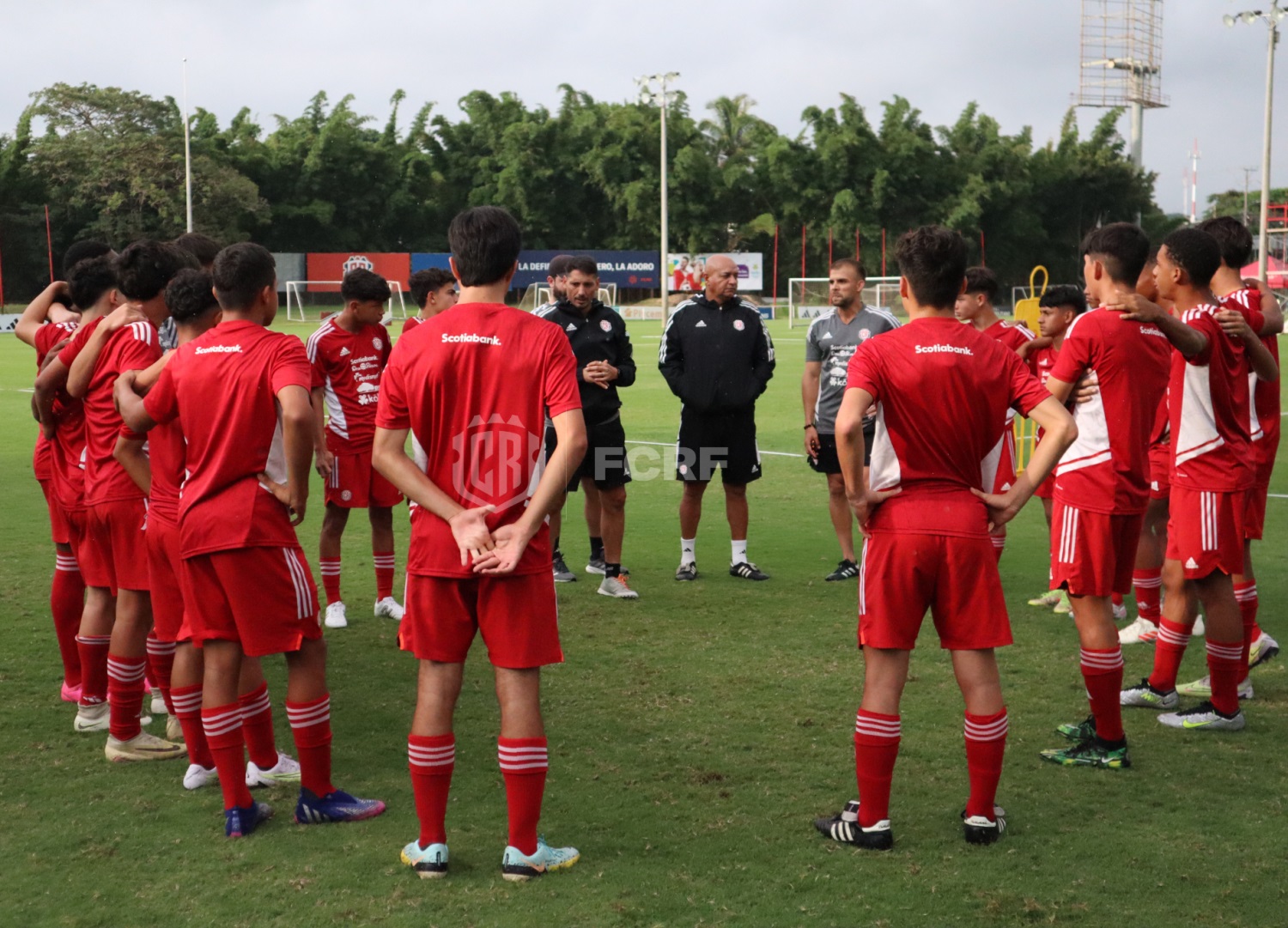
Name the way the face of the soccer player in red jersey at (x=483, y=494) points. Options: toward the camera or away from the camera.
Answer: away from the camera

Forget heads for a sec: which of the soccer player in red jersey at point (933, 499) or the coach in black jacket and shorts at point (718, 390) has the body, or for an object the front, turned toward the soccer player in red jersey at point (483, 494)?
the coach in black jacket and shorts

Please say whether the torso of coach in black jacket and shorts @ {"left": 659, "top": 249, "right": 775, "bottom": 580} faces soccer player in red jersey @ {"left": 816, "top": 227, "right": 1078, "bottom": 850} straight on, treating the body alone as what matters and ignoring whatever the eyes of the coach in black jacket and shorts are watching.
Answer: yes

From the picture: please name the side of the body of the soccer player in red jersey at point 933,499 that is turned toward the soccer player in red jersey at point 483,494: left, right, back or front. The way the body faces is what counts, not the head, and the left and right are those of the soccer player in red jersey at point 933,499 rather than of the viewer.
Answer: left

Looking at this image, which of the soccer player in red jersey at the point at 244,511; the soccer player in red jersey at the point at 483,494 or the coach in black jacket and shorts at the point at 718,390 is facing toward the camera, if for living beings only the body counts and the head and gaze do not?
the coach in black jacket and shorts

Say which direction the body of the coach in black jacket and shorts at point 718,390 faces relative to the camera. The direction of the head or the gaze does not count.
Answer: toward the camera

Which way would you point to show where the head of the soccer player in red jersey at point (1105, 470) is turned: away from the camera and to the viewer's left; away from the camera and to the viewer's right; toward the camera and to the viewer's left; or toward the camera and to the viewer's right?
away from the camera and to the viewer's left

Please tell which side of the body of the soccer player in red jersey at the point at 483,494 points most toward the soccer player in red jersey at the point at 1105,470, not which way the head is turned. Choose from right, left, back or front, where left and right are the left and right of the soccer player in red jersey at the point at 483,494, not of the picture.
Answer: right

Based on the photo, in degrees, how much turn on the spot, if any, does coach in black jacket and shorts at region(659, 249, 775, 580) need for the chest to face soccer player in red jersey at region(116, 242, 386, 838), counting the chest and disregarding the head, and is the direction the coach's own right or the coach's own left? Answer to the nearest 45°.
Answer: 0° — they already face them

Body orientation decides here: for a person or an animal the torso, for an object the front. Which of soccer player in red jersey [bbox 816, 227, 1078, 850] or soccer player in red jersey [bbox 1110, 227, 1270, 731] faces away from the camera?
soccer player in red jersey [bbox 816, 227, 1078, 850]

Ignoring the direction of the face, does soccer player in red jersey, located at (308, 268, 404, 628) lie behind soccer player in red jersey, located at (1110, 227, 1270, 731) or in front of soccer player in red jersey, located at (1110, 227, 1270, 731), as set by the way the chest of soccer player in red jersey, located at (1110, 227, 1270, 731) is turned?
in front

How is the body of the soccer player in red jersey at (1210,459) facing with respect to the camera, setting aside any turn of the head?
to the viewer's left

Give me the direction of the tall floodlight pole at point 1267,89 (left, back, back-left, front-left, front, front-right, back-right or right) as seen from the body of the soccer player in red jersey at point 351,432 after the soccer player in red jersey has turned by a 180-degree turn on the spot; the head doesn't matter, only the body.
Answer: right

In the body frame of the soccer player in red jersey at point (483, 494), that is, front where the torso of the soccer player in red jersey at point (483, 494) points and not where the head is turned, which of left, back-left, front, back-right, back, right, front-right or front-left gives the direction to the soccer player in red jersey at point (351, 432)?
front

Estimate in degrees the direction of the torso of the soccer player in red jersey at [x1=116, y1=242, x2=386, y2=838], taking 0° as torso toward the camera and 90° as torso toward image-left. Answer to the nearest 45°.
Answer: approximately 225°

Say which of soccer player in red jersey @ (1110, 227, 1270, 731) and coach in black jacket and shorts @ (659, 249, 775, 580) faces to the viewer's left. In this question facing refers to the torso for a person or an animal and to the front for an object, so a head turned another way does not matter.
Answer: the soccer player in red jersey

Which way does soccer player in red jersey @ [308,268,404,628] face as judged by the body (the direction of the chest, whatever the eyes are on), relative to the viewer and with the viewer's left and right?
facing the viewer and to the right of the viewer

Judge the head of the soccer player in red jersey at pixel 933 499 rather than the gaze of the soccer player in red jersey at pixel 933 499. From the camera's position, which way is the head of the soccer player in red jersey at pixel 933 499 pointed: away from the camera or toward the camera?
away from the camera

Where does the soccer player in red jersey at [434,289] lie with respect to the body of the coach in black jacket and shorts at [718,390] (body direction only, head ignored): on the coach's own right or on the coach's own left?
on the coach's own right

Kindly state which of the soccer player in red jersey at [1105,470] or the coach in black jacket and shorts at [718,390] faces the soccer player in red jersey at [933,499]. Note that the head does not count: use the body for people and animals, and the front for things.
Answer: the coach in black jacket and shorts
